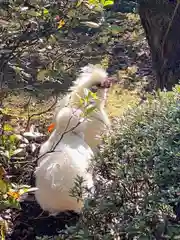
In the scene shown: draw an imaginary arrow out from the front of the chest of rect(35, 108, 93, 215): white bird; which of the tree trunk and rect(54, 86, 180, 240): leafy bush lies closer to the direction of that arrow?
the tree trunk

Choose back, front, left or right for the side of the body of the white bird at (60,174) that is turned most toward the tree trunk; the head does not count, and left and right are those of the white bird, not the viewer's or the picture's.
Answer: front

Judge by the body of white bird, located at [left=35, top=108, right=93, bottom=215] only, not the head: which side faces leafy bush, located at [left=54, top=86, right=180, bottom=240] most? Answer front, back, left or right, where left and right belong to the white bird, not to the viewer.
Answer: right
